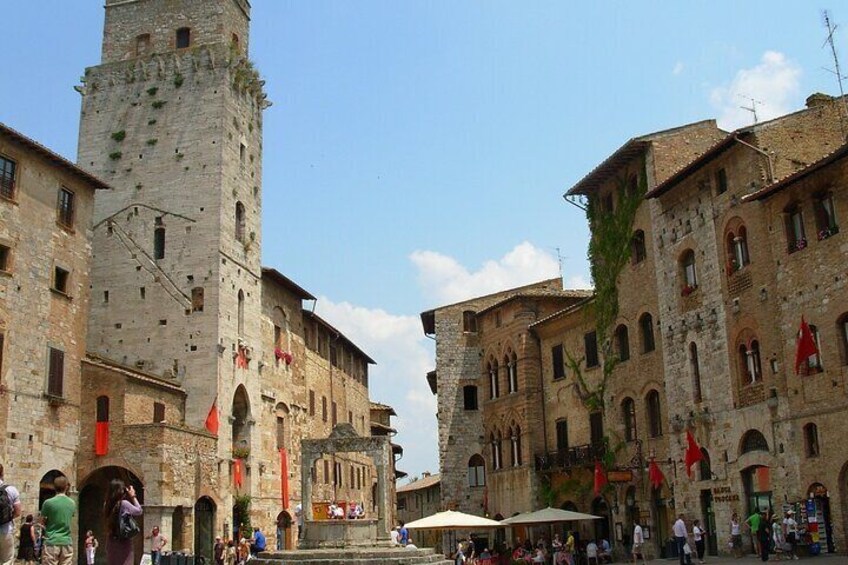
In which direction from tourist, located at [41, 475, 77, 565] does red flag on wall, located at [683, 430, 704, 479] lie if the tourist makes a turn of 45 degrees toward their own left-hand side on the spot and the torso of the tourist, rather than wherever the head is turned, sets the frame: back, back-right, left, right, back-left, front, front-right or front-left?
right

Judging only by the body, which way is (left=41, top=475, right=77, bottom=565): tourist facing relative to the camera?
away from the camera

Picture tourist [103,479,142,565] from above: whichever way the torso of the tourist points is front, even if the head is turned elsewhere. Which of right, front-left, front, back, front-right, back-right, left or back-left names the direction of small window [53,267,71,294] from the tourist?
left

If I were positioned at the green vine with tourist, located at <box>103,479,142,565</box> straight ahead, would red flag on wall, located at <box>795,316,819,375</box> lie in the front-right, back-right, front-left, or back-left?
front-left

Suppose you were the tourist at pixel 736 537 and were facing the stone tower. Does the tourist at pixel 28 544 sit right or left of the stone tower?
left

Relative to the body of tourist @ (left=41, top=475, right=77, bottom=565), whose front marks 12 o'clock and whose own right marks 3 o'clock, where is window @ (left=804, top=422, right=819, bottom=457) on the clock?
The window is roughly at 2 o'clock from the tourist.
